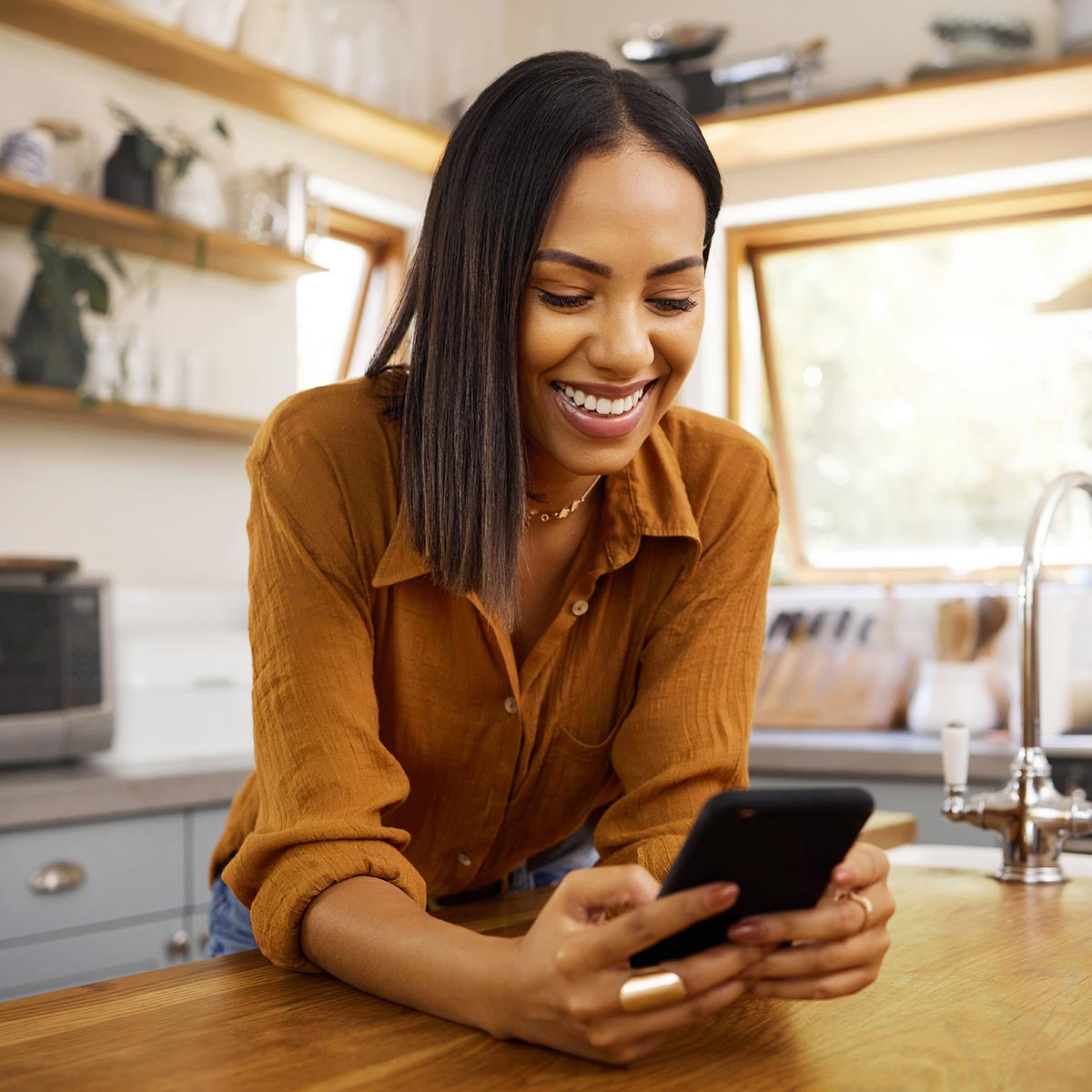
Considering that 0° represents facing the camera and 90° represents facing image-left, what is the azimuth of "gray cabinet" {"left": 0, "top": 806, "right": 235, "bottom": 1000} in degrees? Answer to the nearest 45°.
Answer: approximately 315°

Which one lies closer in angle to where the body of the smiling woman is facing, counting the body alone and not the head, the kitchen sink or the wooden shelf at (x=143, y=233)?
the kitchen sink

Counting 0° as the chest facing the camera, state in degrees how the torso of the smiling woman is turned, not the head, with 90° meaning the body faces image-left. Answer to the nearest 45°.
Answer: approximately 315°

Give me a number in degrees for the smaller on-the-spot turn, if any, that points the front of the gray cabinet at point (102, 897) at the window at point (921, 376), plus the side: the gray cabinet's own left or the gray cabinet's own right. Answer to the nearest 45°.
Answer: approximately 90° to the gray cabinet's own left

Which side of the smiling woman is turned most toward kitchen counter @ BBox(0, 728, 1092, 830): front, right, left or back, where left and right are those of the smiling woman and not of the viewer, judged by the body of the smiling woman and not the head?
back

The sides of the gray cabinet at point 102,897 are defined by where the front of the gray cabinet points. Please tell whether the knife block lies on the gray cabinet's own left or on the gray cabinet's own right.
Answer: on the gray cabinet's own left
